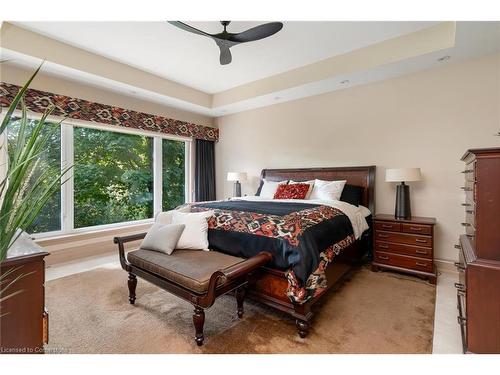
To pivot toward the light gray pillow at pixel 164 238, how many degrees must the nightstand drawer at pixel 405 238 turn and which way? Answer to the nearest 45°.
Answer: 0° — it already faces it

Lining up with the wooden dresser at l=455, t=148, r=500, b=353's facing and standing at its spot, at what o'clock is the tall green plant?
The tall green plant is roughly at 10 o'clock from the wooden dresser.

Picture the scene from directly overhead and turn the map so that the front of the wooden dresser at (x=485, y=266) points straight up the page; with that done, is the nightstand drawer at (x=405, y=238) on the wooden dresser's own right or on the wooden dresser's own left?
on the wooden dresser's own right

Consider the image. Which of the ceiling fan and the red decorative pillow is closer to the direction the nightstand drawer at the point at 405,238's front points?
the ceiling fan

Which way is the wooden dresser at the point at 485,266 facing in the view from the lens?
facing to the left of the viewer

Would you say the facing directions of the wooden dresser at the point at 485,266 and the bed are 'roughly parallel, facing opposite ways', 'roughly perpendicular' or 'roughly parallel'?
roughly perpendicular

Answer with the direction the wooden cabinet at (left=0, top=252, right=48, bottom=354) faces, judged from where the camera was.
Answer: facing to the right of the viewer

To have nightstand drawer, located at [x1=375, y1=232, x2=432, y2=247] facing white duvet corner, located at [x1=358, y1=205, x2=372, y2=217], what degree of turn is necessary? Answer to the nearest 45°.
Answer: approximately 90° to its right

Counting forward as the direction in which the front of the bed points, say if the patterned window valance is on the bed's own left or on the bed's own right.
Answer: on the bed's own right

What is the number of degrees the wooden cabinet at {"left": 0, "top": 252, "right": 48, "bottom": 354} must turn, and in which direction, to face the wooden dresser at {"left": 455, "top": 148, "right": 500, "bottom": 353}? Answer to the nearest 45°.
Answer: approximately 45° to its right

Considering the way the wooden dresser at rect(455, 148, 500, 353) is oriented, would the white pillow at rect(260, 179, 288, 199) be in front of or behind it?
in front

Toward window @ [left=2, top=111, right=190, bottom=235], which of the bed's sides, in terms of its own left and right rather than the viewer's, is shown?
right

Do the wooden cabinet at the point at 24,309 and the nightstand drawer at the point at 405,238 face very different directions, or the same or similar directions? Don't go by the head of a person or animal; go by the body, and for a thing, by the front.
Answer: very different directions
